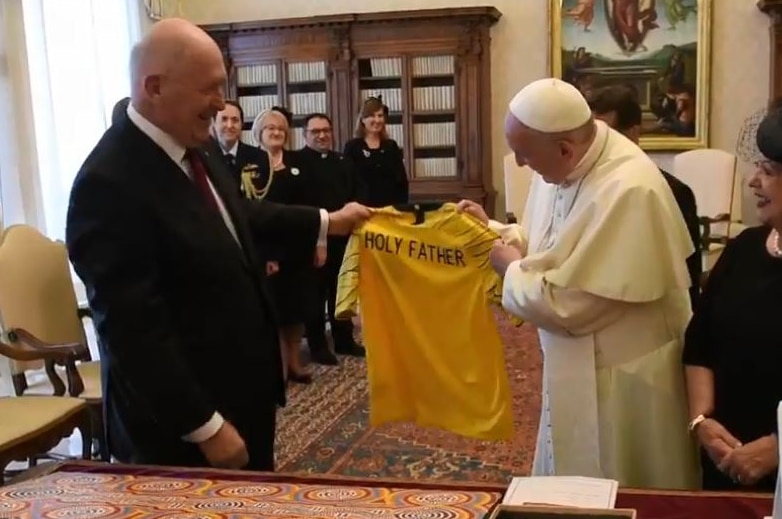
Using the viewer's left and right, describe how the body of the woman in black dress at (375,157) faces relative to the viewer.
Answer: facing the viewer

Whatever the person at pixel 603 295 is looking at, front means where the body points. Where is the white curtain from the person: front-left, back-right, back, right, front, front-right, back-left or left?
right

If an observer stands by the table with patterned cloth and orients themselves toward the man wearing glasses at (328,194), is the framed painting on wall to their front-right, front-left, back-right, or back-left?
front-right

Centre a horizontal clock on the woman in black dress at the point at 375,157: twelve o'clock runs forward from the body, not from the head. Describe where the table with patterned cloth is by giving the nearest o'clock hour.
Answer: The table with patterned cloth is roughly at 12 o'clock from the woman in black dress.

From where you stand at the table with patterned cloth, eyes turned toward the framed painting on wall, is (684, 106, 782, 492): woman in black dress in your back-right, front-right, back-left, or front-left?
front-right

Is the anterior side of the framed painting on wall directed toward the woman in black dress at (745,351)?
yes

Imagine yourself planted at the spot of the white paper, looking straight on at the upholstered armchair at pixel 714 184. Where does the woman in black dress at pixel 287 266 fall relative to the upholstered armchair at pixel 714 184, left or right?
left

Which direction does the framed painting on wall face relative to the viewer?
toward the camera

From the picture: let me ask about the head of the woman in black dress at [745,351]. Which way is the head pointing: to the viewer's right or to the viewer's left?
to the viewer's left

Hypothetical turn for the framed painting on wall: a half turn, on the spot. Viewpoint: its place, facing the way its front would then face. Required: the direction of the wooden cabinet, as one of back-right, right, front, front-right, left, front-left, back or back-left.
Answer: left

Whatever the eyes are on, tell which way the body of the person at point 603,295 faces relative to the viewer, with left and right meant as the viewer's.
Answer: facing the viewer and to the left of the viewer

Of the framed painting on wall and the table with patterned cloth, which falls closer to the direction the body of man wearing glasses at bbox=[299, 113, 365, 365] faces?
the table with patterned cloth

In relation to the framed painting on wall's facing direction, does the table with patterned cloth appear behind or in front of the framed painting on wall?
in front

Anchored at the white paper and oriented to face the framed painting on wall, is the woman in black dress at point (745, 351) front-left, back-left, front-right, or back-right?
front-right

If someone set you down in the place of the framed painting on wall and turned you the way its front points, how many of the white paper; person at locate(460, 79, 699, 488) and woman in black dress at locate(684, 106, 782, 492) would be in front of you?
3

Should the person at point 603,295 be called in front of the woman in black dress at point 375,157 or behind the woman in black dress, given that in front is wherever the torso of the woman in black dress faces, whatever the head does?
in front
